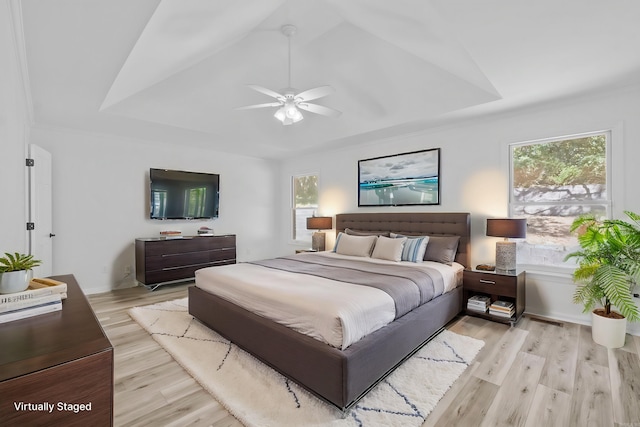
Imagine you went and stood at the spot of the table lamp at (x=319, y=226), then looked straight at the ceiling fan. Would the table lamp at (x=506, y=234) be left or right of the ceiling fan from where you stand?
left

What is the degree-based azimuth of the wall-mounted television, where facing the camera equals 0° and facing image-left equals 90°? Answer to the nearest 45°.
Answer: approximately 315°

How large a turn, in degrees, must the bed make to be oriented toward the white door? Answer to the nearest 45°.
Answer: approximately 45° to its right

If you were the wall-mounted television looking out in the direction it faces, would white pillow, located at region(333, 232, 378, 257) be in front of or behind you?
in front

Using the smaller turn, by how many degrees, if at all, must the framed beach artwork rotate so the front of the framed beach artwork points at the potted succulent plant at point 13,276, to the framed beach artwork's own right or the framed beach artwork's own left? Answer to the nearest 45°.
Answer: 0° — it already faces it

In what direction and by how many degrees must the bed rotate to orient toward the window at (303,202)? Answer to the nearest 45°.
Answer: approximately 135° to its right

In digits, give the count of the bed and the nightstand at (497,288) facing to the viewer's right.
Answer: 0

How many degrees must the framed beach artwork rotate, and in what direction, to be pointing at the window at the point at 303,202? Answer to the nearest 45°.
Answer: approximately 90° to its right

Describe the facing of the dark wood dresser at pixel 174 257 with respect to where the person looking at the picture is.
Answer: facing the viewer and to the right of the viewer

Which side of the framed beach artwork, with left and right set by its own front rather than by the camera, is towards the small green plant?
front

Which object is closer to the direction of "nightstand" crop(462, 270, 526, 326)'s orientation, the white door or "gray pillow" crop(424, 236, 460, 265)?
the white door

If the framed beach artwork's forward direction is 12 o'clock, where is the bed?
The bed is roughly at 11 o'clock from the framed beach artwork.
